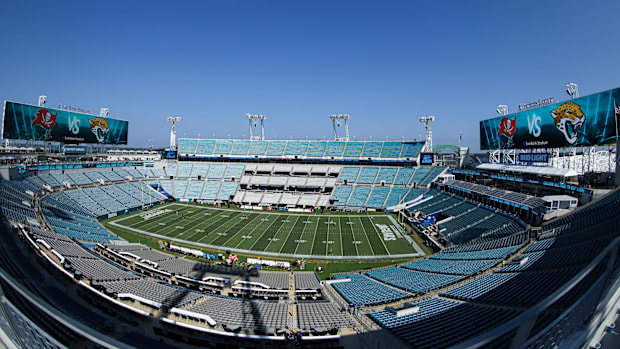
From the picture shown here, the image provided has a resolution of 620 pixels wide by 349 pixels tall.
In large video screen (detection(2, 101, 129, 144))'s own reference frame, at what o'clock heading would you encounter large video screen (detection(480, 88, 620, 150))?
large video screen (detection(480, 88, 620, 150)) is roughly at 12 o'clock from large video screen (detection(2, 101, 129, 144)).

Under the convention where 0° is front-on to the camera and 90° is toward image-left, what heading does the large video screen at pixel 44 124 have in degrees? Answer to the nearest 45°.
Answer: approximately 315°

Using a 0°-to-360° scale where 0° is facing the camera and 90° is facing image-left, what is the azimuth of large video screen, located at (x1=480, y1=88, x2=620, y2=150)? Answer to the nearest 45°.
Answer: approximately 45°
